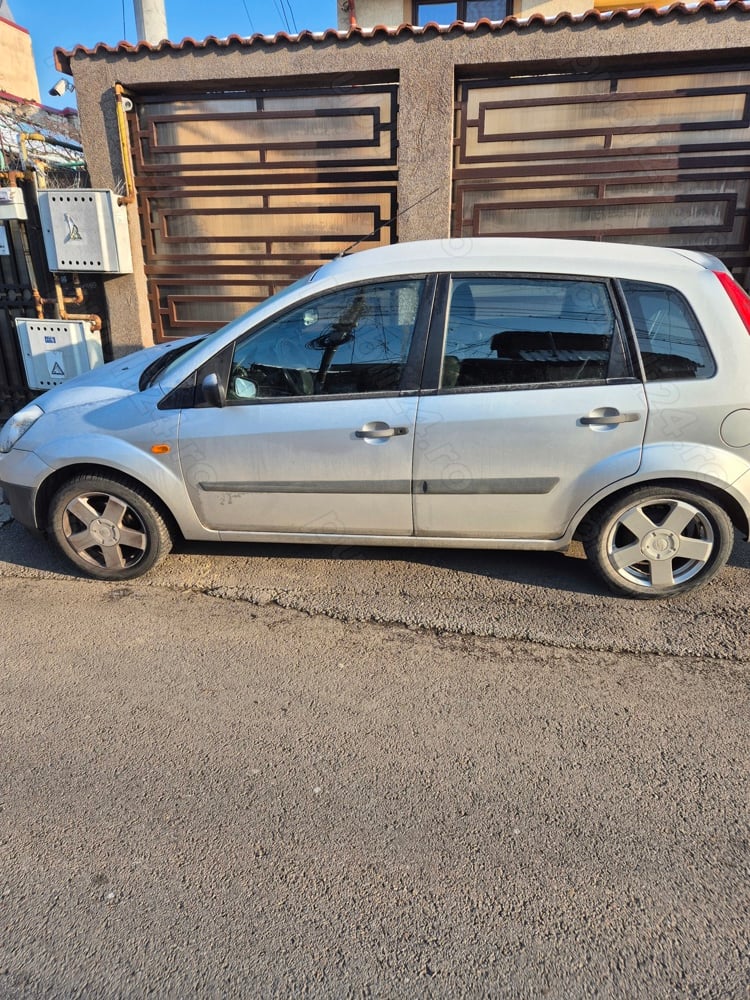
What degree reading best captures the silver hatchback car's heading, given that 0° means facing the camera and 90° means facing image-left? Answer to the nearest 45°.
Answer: approximately 90°

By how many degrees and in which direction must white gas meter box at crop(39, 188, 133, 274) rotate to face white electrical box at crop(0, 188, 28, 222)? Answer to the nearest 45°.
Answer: approximately 90° to its right

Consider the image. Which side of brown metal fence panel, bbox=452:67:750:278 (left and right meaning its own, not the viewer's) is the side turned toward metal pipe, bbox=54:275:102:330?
right

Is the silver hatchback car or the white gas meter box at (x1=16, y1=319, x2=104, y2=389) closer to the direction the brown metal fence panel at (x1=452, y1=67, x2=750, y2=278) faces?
the silver hatchback car

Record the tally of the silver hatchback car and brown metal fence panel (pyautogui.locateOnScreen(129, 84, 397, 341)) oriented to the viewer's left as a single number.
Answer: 1

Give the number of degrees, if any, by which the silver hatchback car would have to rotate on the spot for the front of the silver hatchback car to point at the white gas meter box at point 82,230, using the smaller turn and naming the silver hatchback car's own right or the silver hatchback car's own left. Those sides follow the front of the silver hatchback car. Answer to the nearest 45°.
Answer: approximately 45° to the silver hatchback car's own right

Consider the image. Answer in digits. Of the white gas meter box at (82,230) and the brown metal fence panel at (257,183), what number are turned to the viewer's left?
0

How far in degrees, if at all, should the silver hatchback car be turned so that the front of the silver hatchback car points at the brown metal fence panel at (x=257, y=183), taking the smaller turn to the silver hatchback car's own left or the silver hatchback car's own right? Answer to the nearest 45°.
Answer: approximately 90° to the silver hatchback car's own right

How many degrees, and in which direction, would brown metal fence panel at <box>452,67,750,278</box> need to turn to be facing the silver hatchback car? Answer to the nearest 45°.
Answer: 0° — it already faces it
